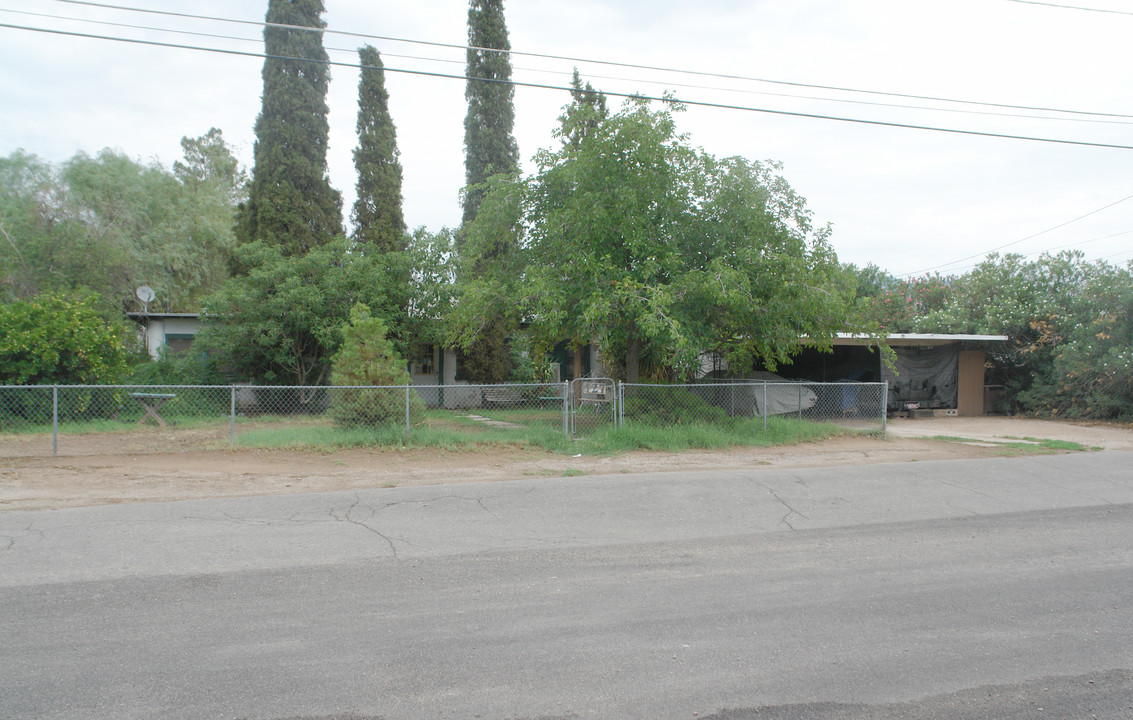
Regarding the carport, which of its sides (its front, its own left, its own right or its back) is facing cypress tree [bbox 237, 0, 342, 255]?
right

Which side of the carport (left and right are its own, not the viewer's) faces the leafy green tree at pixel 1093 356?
left

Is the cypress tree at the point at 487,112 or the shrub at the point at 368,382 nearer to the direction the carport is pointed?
the shrub

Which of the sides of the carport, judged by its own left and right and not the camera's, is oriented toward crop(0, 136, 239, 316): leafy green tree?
right

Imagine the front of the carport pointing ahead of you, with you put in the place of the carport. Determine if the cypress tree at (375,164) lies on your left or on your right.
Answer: on your right

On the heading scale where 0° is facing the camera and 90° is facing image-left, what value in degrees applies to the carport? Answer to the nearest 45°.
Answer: approximately 0°

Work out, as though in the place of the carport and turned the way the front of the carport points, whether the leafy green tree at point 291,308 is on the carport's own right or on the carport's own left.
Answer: on the carport's own right
